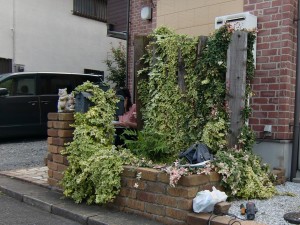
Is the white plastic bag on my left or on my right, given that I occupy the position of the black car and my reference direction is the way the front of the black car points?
on my left

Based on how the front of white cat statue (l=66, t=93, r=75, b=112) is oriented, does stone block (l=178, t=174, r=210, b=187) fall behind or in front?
in front

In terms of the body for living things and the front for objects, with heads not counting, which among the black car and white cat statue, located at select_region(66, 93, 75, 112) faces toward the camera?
the white cat statue

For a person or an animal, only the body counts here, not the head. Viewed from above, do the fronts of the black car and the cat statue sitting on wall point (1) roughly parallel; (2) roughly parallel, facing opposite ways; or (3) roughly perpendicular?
roughly perpendicular

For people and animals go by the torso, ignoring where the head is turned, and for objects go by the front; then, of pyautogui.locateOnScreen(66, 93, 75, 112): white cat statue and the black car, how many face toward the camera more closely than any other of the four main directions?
1

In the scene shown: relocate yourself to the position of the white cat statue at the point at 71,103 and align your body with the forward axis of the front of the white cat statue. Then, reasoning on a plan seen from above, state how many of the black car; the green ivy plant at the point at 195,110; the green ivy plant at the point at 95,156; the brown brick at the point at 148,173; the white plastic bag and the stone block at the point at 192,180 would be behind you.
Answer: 1

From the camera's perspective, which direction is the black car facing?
to the viewer's left

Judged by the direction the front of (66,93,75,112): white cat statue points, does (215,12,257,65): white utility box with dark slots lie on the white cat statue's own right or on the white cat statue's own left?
on the white cat statue's own left

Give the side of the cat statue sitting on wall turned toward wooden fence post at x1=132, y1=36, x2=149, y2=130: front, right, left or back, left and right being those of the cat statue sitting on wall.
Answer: left

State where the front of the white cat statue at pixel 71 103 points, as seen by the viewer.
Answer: toward the camera

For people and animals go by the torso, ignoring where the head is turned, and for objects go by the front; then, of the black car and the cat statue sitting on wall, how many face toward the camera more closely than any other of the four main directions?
1

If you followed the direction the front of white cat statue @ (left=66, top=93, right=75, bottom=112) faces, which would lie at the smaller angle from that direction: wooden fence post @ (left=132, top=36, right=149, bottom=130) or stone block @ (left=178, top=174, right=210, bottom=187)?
the stone block

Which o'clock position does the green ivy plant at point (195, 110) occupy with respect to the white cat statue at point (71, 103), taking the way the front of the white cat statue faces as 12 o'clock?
The green ivy plant is roughly at 10 o'clock from the white cat statue.
